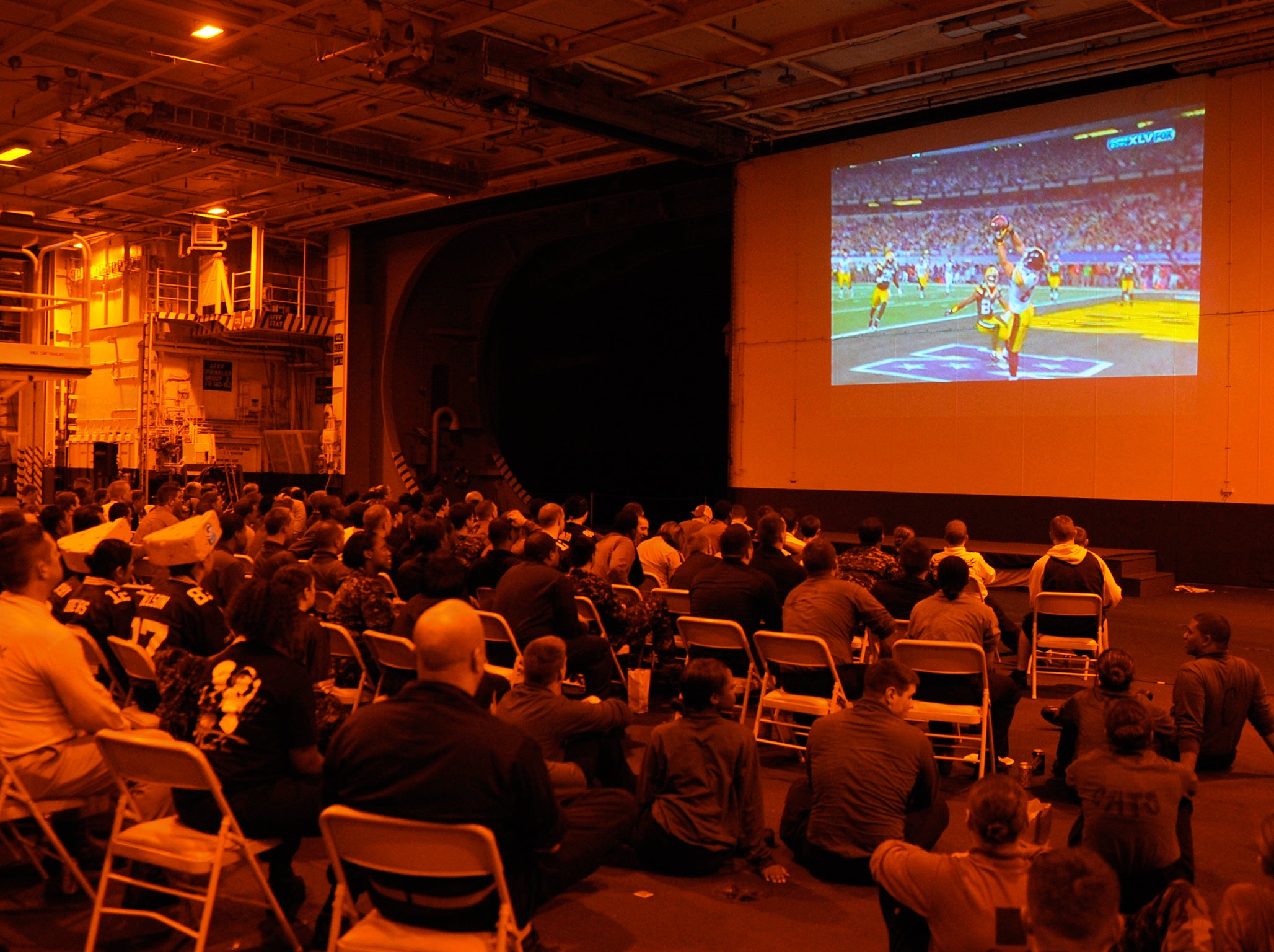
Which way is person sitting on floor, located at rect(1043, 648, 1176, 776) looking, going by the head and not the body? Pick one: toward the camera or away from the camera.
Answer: away from the camera

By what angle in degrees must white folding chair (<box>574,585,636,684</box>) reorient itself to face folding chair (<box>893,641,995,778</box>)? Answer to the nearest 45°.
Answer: approximately 90° to its right

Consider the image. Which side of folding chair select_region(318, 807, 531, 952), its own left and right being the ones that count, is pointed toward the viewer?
back

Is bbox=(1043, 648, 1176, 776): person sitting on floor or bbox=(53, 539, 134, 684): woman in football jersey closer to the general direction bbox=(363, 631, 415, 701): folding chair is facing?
the person sitting on floor

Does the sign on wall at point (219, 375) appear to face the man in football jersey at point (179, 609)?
yes

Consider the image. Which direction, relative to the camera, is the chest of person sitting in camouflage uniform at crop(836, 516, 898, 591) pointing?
away from the camera

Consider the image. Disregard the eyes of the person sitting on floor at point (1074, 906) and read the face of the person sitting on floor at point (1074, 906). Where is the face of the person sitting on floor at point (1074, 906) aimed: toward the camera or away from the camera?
away from the camera

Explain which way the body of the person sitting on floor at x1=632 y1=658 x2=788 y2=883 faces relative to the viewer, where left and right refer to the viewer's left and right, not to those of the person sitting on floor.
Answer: facing away from the viewer

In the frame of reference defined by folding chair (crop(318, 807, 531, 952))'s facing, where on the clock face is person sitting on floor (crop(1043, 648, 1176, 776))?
The person sitting on floor is roughly at 2 o'clock from the folding chair.

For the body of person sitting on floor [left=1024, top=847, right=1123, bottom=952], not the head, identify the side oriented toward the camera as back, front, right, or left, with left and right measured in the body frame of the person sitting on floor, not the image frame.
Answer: back

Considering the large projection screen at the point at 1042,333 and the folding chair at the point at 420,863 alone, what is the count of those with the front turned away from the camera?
1

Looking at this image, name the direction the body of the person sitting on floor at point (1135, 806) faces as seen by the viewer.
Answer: away from the camera

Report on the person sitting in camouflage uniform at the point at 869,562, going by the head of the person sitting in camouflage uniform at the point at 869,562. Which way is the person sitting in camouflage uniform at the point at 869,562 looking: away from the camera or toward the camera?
away from the camera

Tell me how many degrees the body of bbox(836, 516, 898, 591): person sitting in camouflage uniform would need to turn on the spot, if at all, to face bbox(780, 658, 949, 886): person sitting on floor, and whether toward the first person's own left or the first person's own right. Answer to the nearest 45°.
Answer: approximately 180°
